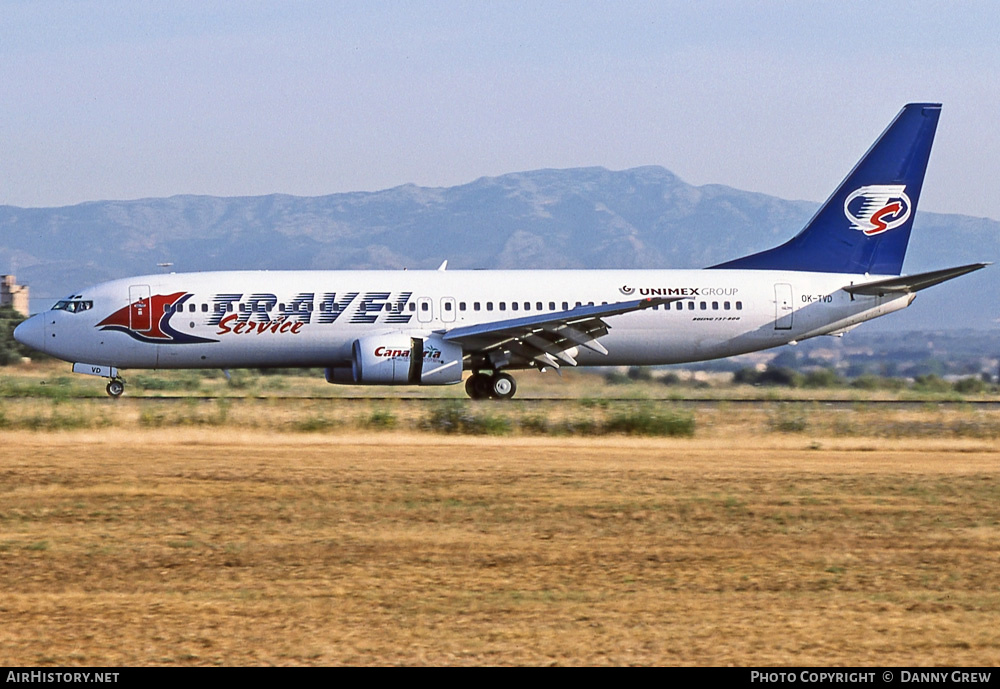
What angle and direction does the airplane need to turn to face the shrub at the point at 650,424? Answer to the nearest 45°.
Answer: approximately 135° to its left

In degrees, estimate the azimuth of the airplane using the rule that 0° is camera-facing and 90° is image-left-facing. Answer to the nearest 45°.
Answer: approximately 90°
